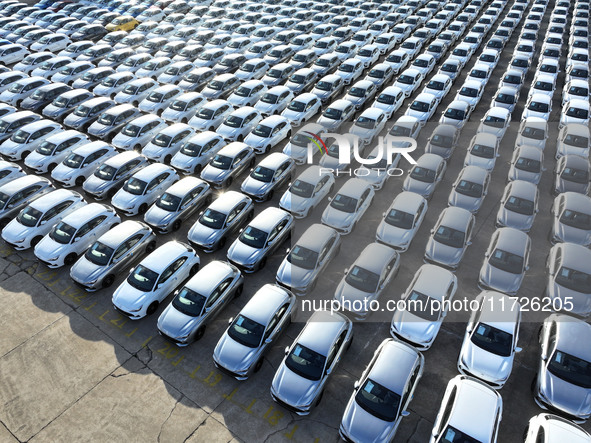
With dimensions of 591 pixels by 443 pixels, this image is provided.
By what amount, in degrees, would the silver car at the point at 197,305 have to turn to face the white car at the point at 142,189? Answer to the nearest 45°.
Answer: approximately 135° to its right

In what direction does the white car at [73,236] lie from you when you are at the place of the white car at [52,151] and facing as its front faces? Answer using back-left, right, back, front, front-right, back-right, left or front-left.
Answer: front-left

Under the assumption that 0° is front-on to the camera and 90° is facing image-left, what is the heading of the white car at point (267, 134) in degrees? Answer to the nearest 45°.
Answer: approximately 45°

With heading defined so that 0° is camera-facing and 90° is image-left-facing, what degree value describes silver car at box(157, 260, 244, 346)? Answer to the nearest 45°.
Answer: approximately 45°

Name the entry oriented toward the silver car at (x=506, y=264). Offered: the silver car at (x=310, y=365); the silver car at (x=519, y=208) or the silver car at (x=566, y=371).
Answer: the silver car at (x=519, y=208)

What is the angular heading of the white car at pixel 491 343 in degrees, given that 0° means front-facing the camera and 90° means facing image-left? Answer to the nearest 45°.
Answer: approximately 0°

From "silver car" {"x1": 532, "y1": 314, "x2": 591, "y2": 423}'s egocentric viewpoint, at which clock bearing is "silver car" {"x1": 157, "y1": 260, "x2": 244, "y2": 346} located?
"silver car" {"x1": 157, "y1": 260, "x2": 244, "y2": 346} is roughly at 2 o'clock from "silver car" {"x1": 532, "y1": 314, "x2": 591, "y2": 423}.

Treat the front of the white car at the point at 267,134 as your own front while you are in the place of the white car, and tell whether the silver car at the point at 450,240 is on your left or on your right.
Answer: on your left

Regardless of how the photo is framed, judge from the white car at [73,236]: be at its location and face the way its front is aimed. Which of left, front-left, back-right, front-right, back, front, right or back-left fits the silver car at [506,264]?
left

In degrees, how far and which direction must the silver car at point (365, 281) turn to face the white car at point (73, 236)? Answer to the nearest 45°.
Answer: approximately 45° to its right

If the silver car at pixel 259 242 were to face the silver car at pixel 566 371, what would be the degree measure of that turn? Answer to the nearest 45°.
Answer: approximately 90° to its left

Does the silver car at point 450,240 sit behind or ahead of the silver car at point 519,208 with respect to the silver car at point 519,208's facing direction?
ahead

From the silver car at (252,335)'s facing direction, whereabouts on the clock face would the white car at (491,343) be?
the white car at (491,343) is roughly at 8 o'clock from the silver car at (252,335).

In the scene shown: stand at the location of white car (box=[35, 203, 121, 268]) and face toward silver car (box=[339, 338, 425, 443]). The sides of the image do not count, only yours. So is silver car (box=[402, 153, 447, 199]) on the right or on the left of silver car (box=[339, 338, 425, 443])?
left

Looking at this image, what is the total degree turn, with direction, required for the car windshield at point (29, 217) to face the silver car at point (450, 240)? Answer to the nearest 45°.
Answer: approximately 90° to its left

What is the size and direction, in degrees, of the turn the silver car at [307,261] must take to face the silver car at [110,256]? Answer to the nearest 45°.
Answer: approximately 45° to its right

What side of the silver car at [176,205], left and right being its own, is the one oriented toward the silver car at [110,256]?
front
